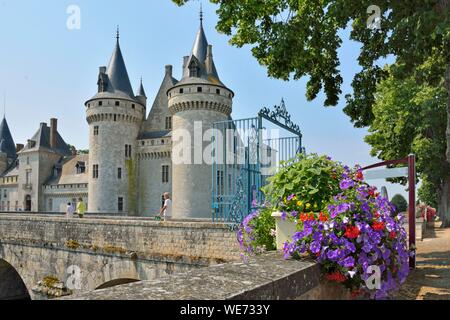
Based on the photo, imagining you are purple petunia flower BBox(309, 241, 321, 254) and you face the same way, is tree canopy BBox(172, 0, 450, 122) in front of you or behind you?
behind

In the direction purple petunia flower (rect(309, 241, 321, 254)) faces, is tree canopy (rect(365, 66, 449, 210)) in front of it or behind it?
behind

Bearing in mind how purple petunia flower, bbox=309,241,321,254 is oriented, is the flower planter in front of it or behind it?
behind

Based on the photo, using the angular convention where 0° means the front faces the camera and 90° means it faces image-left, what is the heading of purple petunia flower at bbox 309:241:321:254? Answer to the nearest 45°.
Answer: approximately 0°

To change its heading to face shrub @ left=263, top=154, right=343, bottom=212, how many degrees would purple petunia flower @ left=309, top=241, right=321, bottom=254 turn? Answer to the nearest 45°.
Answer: approximately 180°
